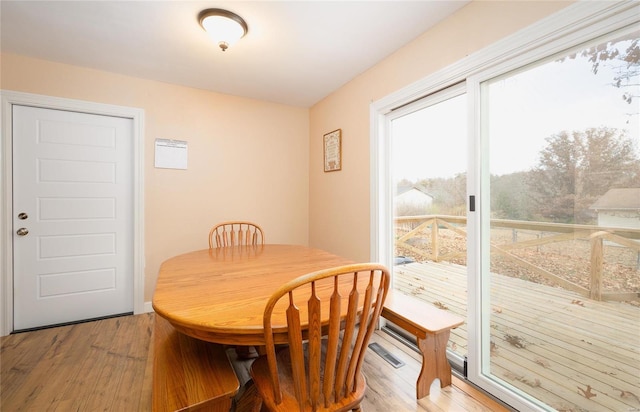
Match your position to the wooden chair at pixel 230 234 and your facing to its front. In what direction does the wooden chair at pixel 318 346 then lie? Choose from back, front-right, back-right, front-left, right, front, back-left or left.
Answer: front

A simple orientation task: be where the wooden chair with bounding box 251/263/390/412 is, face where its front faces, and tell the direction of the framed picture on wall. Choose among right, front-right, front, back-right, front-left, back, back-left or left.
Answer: front-right

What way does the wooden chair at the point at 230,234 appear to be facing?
toward the camera

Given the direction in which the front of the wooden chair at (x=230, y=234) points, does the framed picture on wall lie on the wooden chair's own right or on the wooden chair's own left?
on the wooden chair's own left

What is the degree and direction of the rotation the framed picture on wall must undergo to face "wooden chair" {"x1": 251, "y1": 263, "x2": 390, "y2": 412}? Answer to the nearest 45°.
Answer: approximately 45° to its left

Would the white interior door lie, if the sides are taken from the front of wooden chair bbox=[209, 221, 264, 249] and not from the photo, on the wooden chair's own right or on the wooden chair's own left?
on the wooden chair's own right

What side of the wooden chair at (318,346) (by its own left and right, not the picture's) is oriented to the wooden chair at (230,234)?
front

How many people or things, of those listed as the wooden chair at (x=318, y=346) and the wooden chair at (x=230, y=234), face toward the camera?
1

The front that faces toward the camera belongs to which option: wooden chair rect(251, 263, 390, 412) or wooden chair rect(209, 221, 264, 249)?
wooden chair rect(209, 221, 264, 249)

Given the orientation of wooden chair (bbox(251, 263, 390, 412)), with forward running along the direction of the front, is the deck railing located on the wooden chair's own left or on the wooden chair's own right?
on the wooden chair's own right

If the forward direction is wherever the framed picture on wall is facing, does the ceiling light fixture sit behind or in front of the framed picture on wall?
in front

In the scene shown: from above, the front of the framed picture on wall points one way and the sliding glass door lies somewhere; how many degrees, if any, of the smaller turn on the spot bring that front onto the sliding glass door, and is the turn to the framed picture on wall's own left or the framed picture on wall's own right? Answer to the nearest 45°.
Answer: approximately 90° to the framed picture on wall's own left

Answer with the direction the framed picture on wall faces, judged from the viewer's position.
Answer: facing the viewer and to the left of the viewer

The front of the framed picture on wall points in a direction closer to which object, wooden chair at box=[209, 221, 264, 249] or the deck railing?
the wooden chair

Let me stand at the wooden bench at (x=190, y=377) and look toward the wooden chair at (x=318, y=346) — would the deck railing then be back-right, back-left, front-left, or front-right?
front-left

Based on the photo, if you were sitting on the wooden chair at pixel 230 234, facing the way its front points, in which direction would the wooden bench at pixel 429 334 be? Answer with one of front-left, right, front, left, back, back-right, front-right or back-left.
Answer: front-left

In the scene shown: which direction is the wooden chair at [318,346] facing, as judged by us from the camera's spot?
facing away from the viewer and to the left of the viewer

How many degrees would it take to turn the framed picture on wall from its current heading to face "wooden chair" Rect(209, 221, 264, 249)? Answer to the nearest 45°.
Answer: approximately 45° to its right
